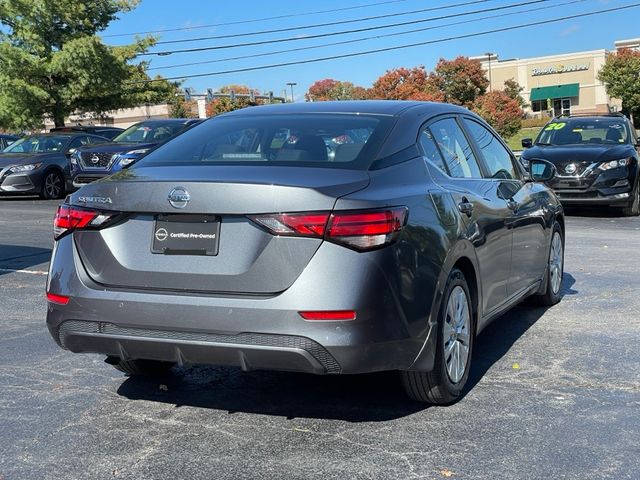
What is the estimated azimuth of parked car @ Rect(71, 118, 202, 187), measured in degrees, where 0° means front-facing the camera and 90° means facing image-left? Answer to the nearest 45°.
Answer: approximately 45°

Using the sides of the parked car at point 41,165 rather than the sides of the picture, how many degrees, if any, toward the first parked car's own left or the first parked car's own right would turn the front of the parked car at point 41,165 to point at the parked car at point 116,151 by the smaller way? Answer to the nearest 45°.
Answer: approximately 90° to the first parked car's own left

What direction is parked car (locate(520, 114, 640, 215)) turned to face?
toward the camera

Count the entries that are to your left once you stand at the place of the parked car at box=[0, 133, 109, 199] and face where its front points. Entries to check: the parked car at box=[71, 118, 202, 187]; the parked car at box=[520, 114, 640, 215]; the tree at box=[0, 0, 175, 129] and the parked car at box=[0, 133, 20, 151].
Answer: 2

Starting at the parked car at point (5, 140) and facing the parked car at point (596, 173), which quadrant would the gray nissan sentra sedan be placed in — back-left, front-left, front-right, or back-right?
front-right

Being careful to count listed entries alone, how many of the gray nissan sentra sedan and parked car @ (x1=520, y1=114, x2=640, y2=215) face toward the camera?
1

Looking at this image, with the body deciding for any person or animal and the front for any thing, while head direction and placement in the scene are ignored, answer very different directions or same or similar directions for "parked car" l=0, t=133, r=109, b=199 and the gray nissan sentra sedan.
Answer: very different directions

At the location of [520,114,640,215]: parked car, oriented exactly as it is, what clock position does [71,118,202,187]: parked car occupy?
[71,118,202,187]: parked car is roughly at 3 o'clock from [520,114,640,215]: parked car.

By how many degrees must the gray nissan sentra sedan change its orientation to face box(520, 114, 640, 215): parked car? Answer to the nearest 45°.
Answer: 0° — it already faces it

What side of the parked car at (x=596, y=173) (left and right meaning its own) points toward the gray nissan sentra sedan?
front

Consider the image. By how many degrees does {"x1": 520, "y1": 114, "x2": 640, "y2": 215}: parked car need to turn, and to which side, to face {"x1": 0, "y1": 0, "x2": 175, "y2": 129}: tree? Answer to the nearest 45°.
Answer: approximately 135° to its right
